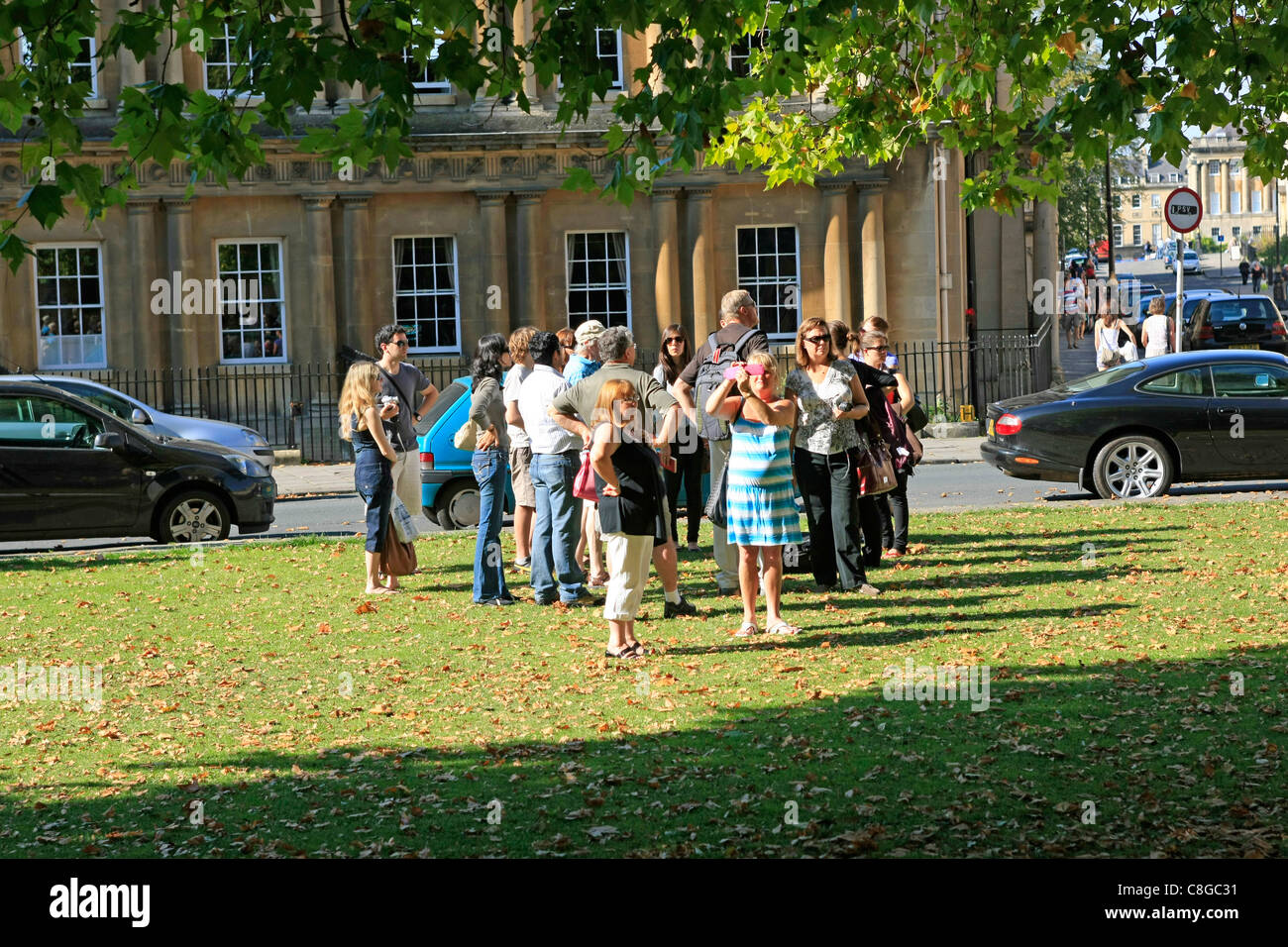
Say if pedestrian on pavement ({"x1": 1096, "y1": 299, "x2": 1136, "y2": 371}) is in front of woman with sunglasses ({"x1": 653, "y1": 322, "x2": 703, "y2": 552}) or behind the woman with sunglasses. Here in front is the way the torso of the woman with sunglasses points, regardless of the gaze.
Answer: behind

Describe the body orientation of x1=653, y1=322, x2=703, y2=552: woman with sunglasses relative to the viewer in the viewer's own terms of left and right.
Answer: facing the viewer

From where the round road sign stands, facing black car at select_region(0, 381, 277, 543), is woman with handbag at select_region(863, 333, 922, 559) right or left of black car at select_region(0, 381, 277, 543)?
left

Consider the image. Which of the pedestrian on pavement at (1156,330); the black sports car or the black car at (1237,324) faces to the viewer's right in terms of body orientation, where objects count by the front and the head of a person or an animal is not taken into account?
the black sports car

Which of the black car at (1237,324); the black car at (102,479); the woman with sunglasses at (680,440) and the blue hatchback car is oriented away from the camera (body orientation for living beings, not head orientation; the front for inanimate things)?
the black car at (1237,324)

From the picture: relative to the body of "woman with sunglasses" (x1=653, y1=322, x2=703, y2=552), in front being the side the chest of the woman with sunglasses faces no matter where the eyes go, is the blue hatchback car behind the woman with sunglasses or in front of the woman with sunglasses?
behind

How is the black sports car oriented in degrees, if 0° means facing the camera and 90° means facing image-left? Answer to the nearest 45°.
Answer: approximately 270°

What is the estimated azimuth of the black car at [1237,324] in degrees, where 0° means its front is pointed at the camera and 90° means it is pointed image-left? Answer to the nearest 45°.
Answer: approximately 180°

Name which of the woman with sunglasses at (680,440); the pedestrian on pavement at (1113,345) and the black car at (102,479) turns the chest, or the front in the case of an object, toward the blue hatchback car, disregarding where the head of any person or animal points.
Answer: the black car
